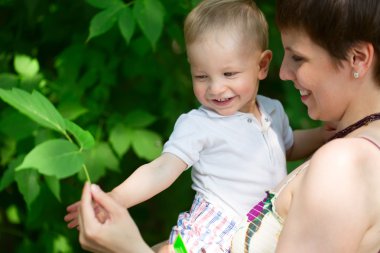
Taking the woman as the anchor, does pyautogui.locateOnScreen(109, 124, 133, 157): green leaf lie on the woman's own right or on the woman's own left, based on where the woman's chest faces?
on the woman's own right

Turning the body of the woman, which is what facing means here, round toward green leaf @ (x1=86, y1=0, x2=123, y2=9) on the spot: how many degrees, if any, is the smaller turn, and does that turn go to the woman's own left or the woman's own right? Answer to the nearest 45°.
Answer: approximately 45° to the woman's own right

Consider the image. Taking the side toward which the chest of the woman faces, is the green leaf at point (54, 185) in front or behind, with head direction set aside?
in front

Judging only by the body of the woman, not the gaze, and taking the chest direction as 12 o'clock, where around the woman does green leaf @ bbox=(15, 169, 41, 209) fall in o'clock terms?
The green leaf is roughly at 1 o'clock from the woman.

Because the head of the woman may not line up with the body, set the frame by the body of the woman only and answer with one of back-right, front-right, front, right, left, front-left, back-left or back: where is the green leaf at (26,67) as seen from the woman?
front-right

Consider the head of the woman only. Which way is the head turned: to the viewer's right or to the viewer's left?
to the viewer's left

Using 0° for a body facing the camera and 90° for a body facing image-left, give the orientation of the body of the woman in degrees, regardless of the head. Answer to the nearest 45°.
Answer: approximately 90°

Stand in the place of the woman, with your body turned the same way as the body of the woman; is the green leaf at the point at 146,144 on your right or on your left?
on your right

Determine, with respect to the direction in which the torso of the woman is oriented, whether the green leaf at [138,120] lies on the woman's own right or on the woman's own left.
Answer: on the woman's own right

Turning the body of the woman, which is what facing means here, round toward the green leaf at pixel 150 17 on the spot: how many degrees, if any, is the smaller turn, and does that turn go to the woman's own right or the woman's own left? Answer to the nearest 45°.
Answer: approximately 45° to the woman's own right
